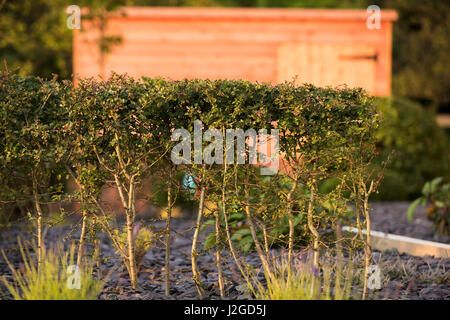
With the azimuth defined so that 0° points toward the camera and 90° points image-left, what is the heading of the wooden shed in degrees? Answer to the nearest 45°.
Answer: approximately 0°

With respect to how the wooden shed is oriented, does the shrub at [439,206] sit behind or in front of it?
in front
